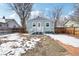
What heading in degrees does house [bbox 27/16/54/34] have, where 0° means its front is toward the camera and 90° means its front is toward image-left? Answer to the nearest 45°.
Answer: approximately 0°

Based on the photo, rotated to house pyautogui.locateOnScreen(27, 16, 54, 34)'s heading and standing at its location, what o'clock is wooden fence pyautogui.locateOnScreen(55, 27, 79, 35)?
The wooden fence is roughly at 9 o'clock from the house.

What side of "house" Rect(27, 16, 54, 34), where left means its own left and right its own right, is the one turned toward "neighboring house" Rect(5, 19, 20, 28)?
right
